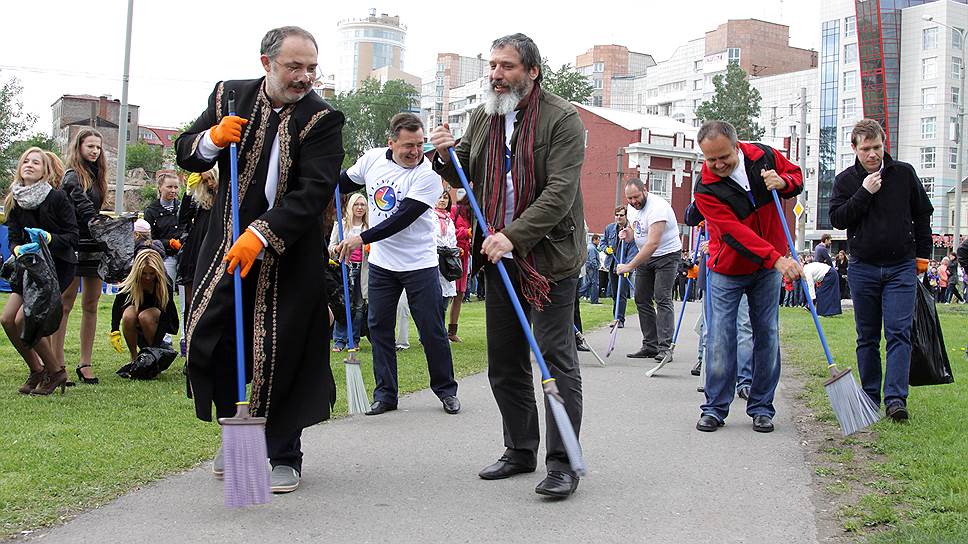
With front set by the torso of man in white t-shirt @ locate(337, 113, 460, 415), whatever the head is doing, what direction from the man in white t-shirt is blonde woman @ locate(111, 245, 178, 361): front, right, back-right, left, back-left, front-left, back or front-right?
back-right

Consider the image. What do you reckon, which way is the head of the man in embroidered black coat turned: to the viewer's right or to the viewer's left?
to the viewer's right

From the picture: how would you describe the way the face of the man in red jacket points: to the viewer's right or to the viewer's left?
to the viewer's left

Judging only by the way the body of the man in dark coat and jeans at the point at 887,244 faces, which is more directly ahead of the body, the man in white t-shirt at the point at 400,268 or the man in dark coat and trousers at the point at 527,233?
the man in dark coat and trousers

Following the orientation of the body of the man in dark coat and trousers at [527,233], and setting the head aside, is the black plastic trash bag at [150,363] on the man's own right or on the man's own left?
on the man's own right

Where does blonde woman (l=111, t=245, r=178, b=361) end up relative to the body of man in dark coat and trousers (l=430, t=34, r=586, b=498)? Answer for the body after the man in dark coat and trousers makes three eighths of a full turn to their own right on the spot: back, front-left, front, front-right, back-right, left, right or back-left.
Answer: front-left

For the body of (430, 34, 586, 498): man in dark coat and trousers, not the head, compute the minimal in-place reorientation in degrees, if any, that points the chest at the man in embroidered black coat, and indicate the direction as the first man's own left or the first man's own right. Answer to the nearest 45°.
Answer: approximately 45° to the first man's own right

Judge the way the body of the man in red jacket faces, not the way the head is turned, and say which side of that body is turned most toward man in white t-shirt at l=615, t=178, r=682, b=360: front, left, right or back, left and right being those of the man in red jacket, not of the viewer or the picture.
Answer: back

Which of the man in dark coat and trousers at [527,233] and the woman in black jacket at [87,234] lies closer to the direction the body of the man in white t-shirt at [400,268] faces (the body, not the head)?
the man in dark coat and trousers

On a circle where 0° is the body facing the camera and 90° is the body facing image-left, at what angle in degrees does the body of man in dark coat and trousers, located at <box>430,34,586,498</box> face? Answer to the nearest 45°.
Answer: approximately 45°

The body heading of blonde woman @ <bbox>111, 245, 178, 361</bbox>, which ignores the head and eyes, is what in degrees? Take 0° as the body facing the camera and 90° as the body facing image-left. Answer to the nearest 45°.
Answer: approximately 0°
